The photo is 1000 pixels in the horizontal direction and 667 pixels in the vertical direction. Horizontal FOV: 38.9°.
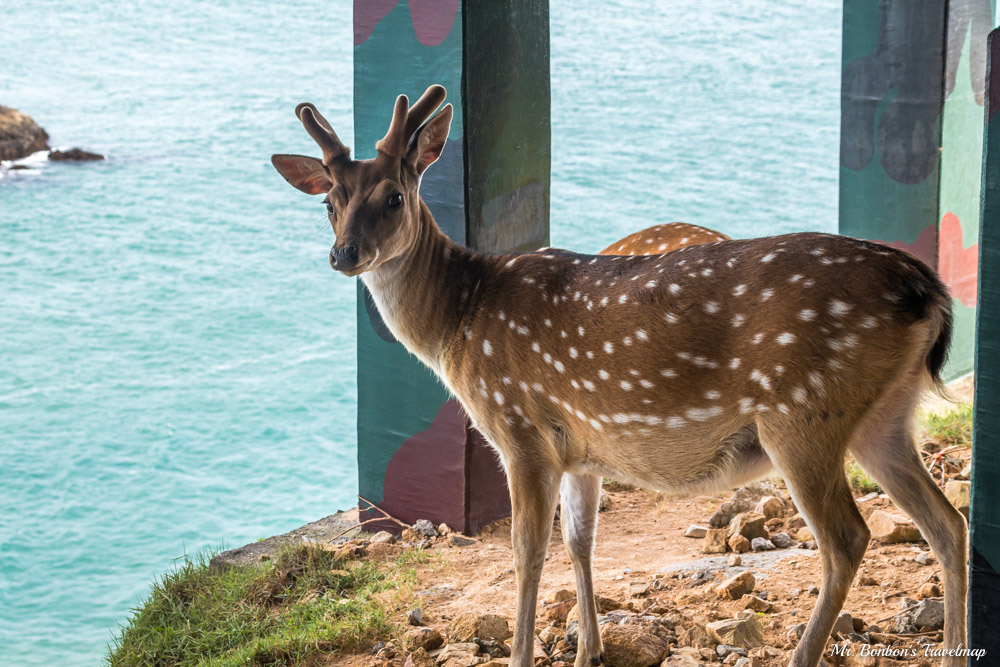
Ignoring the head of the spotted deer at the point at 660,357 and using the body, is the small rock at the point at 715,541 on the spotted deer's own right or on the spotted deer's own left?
on the spotted deer's own right

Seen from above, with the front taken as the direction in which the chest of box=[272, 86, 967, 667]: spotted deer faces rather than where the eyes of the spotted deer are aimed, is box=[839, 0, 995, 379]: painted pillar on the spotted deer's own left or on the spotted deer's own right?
on the spotted deer's own right

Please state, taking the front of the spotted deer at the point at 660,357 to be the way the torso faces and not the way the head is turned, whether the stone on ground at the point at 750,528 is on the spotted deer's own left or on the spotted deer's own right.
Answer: on the spotted deer's own right

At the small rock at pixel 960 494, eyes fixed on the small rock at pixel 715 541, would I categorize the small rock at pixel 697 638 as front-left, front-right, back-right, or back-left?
front-left

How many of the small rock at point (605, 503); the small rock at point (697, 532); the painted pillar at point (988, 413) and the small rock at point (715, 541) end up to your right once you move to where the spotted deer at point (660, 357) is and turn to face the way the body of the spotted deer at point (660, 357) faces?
3

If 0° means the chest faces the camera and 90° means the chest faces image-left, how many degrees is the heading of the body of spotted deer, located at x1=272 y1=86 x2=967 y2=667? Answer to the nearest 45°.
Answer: approximately 90°

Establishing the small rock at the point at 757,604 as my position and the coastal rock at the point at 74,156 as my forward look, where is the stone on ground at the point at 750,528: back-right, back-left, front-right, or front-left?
front-right

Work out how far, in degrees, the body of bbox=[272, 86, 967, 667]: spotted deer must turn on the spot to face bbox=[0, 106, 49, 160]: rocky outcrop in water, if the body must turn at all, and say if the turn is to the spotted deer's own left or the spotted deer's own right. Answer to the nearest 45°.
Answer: approximately 45° to the spotted deer's own right

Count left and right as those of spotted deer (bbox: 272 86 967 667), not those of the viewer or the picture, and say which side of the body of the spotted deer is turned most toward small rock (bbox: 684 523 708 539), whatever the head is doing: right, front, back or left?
right

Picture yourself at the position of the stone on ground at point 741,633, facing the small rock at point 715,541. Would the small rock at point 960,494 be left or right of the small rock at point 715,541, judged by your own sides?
right

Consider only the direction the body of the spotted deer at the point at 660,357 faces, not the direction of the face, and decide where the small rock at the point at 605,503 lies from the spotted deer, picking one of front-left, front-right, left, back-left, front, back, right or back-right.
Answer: right

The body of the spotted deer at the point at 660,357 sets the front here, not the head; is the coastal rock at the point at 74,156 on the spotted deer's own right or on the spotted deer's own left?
on the spotted deer's own right
